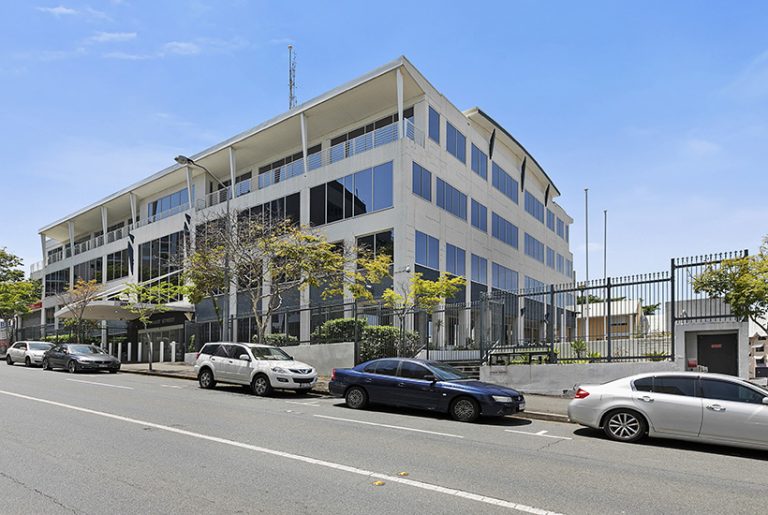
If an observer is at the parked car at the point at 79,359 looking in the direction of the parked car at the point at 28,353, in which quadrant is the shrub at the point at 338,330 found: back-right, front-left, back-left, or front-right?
back-right

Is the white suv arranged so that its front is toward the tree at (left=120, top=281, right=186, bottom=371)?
no

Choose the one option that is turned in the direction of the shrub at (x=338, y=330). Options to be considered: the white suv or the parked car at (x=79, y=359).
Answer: the parked car

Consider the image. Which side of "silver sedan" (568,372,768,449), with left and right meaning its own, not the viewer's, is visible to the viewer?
right

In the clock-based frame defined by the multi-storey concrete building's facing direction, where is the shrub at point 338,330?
The shrub is roughly at 11 o'clock from the multi-storey concrete building.

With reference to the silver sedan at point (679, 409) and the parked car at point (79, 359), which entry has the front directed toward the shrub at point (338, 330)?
the parked car

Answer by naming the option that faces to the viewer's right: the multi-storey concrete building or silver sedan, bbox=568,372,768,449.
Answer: the silver sedan

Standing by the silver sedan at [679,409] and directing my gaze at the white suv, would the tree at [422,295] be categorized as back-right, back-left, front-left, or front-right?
front-right

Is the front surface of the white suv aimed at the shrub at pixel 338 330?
no

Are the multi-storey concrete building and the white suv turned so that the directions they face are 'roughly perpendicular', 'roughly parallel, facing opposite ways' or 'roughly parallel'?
roughly perpendicular

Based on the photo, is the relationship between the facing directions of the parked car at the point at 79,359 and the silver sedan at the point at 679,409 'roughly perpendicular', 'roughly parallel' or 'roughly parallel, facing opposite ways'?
roughly parallel

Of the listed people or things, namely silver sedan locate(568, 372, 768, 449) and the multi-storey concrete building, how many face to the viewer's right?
1

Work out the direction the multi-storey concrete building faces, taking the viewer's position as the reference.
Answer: facing the viewer and to the left of the viewer

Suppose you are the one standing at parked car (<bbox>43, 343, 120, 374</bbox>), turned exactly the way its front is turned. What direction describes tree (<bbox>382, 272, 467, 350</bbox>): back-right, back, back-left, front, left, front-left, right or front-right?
front

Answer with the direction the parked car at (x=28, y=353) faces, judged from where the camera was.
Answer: facing the viewer and to the right of the viewer
